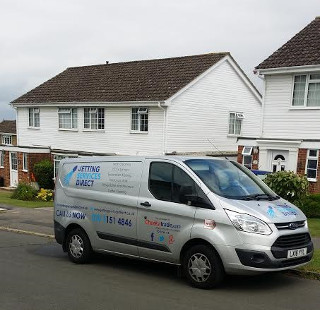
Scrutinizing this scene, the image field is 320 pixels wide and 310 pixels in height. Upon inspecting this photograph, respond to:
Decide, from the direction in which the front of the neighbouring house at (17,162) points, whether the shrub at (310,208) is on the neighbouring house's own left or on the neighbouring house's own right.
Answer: on the neighbouring house's own left

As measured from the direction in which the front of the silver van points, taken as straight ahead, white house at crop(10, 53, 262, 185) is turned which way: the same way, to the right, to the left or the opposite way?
to the right

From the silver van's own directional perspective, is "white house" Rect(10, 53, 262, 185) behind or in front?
behind

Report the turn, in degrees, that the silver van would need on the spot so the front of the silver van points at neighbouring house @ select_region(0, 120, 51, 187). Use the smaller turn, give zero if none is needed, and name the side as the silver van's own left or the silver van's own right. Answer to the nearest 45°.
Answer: approximately 180°

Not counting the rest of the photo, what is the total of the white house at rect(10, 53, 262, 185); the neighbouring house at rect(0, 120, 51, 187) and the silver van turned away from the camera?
0

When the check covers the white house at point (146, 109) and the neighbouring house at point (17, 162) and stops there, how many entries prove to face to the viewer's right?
0

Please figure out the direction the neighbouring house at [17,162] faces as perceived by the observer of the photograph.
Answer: facing the viewer and to the left of the viewer

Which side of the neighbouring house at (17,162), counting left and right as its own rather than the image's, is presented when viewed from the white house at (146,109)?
left

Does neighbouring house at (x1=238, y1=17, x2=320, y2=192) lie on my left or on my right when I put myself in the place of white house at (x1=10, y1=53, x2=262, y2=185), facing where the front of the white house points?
on my left

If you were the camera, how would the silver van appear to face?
facing the viewer and to the right of the viewer
